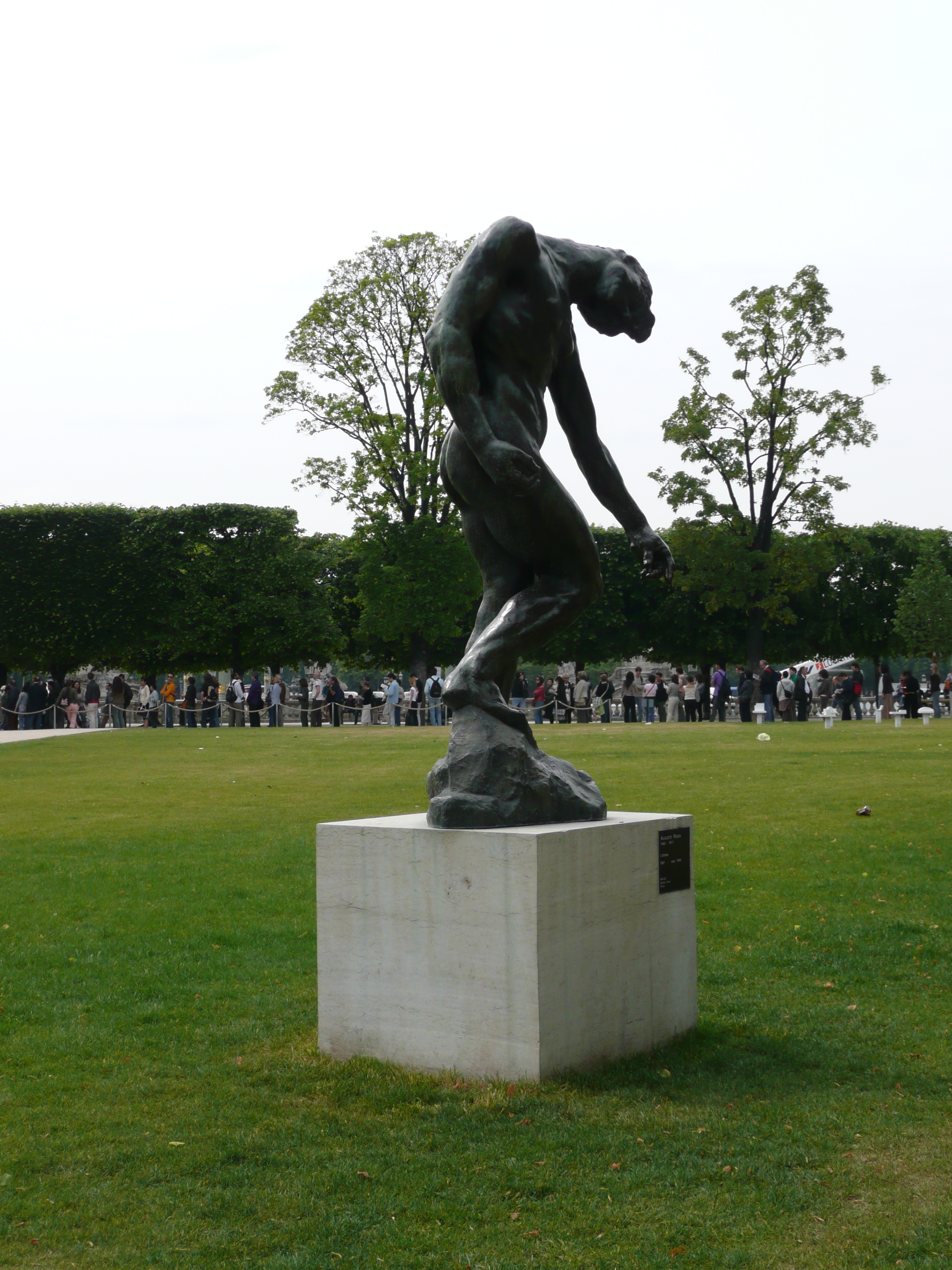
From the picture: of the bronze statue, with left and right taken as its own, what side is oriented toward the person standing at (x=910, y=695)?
left

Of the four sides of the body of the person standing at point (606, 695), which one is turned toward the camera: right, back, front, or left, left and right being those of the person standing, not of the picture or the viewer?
back

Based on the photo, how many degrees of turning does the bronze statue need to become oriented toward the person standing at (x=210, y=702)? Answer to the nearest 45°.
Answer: approximately 90° to its left

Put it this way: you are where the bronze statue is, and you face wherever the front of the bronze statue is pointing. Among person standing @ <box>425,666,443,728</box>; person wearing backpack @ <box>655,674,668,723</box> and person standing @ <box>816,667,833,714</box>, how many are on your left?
3

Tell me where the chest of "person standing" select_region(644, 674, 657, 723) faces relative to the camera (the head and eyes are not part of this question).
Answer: away from the camera

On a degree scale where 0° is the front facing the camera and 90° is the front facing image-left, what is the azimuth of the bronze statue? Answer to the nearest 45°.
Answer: approximately 270°

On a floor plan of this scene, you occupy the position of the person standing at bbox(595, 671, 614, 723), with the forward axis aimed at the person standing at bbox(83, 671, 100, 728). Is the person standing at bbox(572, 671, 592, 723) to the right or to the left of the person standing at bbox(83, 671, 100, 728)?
right
